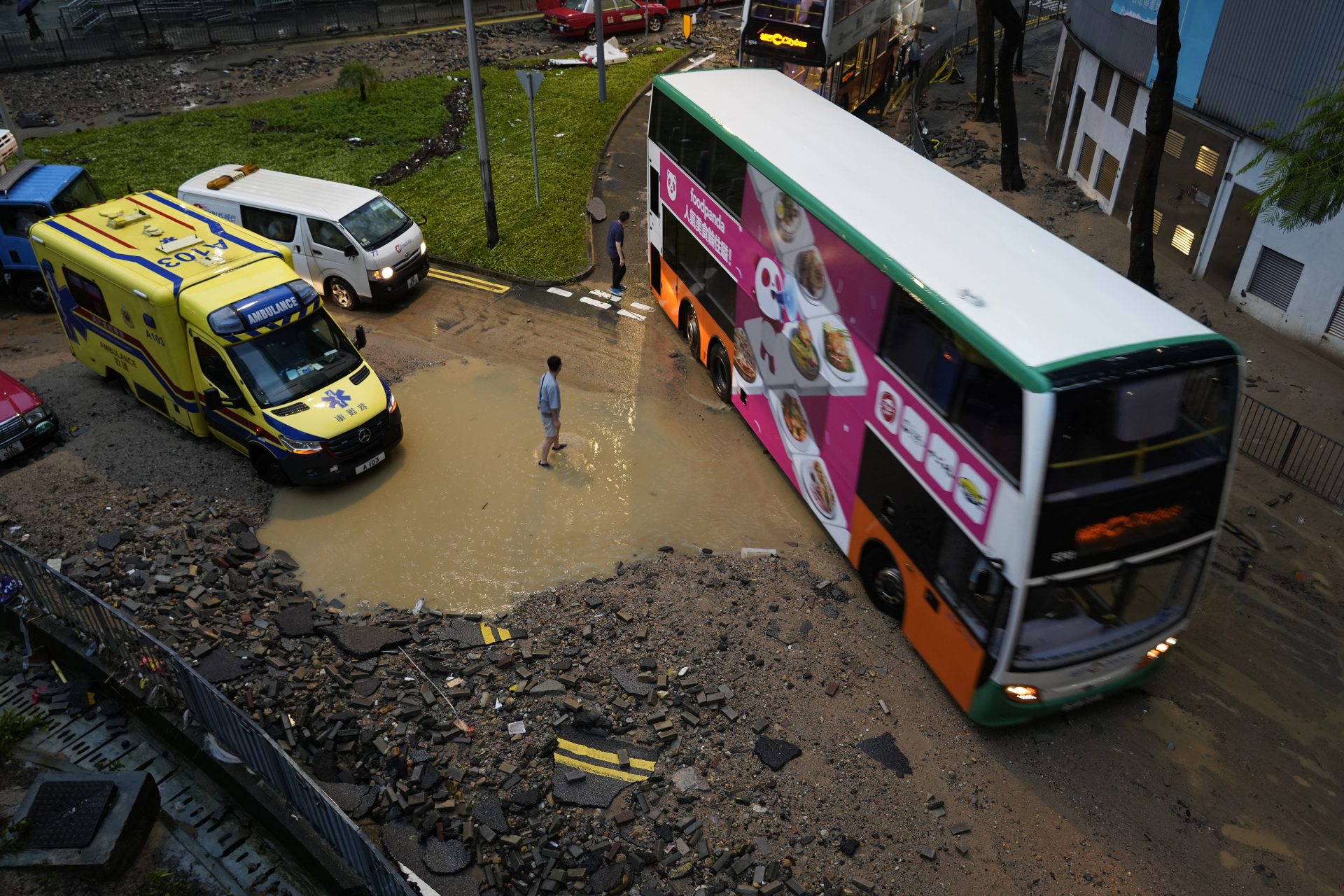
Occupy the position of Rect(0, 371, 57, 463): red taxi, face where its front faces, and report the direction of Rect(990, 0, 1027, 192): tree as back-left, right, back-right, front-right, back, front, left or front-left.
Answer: front-left

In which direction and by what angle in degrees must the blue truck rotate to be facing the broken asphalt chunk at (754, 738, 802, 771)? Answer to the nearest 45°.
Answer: approximately 45° to its right

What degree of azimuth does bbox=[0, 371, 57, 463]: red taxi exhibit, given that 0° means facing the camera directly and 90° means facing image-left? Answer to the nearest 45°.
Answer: approximately 315°

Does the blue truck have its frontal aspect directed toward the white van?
yes

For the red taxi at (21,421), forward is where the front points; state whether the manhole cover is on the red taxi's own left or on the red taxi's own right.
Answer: on the red taxi's own right

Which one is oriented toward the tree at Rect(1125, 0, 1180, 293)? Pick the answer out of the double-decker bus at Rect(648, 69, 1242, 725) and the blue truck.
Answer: the blue truck

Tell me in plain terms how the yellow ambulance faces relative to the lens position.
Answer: facing the viewer and to the right of the viewer

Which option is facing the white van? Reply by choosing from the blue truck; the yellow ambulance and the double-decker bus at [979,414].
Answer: the blue truck

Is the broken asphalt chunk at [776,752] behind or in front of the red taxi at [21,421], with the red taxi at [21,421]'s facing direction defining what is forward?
in front

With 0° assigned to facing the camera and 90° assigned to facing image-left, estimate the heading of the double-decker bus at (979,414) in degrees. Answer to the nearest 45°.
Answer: approximately 315°

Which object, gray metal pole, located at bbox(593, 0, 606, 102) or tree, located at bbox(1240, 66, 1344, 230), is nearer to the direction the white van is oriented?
the tree

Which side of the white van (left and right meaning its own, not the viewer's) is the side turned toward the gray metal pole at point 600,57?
left

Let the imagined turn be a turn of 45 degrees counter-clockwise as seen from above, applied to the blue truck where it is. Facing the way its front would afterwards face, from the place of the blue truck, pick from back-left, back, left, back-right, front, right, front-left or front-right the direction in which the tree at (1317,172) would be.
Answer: front-right

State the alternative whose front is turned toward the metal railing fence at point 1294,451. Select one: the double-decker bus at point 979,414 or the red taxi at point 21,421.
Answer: the red taxi

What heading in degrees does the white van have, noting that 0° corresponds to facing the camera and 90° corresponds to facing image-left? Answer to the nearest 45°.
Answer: approximately 315°

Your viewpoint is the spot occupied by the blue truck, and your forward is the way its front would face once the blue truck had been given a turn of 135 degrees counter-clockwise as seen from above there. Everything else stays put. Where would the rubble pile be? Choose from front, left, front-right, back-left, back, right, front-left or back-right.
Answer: back
